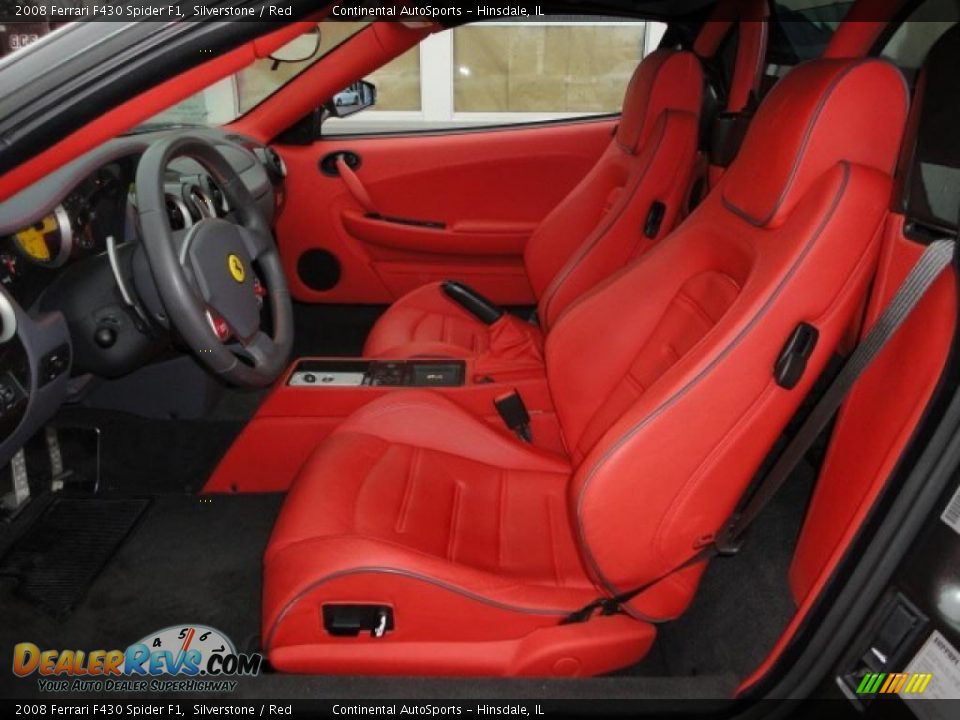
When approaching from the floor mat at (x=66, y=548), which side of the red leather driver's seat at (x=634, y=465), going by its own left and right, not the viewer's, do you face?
front

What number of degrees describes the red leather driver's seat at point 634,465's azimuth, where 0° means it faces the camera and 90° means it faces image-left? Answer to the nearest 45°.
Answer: approximately 90°
